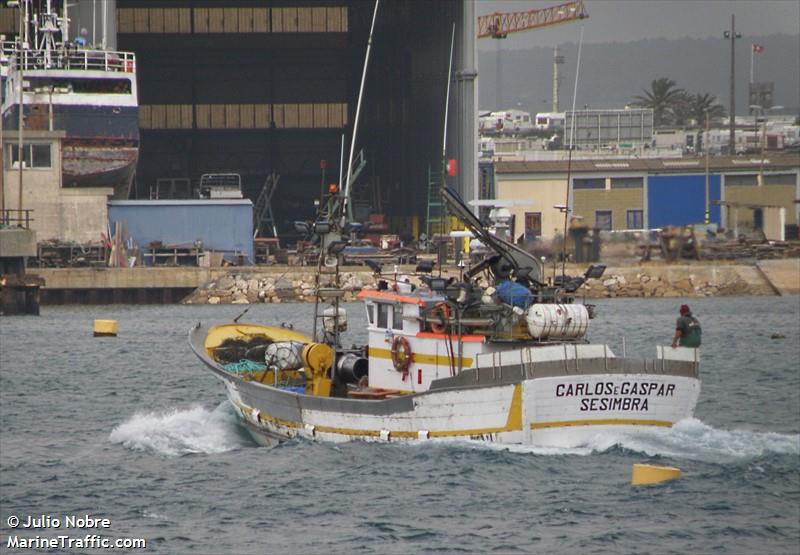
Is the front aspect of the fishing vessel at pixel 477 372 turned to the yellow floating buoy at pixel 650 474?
no

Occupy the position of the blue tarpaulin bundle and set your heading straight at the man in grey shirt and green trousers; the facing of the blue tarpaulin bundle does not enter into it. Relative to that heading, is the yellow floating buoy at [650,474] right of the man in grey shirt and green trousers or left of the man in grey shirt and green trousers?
right
